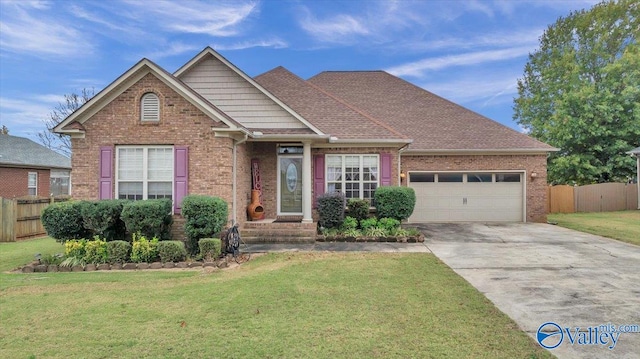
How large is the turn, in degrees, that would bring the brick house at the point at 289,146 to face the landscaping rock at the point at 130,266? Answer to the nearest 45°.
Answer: approximately 45° to its right

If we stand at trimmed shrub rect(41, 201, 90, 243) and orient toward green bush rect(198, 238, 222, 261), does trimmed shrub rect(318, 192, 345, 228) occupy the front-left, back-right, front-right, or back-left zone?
front-left

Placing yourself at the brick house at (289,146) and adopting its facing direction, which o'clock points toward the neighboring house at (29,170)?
The neighboring house is roughly at 4 o'clock from the brick house.

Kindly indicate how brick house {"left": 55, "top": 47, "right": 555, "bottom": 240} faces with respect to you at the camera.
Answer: facing the viewer

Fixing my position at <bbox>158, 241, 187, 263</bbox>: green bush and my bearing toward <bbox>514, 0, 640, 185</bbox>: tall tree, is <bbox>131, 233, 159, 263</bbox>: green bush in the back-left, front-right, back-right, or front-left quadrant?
back-left

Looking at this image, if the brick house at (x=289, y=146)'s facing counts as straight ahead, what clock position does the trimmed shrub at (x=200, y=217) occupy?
The trimmed shrub is roughly at 1 o'clock from the brick house.

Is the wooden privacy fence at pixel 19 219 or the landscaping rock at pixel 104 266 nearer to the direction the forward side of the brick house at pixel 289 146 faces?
the landscaping rock

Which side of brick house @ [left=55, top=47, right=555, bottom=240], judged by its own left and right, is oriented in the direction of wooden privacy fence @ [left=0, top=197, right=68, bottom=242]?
right

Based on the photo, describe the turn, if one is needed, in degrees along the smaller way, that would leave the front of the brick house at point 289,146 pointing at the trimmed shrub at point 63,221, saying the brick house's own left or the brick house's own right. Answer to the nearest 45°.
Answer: approximately 45° to the brick house's own right

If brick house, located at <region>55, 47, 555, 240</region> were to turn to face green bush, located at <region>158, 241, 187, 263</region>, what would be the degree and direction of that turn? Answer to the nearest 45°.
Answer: approximately 45° to its right

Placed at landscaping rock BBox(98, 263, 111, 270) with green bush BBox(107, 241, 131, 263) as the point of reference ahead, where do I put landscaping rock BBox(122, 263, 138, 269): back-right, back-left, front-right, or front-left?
front-right

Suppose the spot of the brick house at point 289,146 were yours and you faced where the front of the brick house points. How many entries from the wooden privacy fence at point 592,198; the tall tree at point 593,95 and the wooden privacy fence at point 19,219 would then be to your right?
1

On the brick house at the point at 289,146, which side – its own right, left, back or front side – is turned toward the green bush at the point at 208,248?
front
